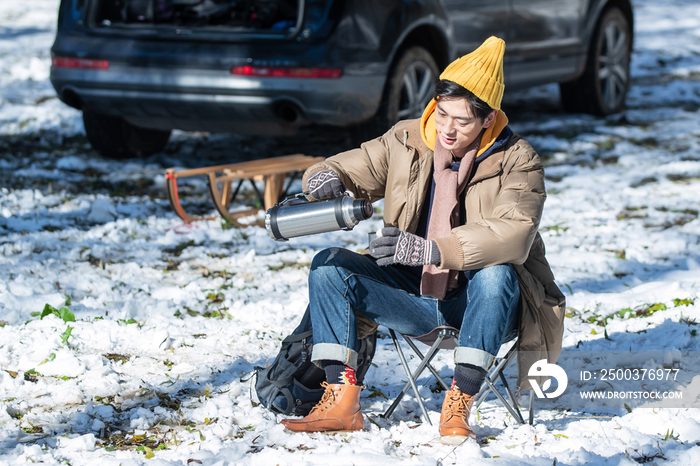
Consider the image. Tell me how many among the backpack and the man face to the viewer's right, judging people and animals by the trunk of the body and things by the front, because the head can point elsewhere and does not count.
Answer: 0

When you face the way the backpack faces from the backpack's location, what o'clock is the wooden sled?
The wooden sled is roughly at 4 o'clock from the backpack.

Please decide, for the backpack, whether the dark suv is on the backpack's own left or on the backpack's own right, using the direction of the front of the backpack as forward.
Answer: on the backpack's own right

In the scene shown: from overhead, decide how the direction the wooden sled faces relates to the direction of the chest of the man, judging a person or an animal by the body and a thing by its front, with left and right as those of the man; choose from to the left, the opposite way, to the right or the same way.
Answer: the same way

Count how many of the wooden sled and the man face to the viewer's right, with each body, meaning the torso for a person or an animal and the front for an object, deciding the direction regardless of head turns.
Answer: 0

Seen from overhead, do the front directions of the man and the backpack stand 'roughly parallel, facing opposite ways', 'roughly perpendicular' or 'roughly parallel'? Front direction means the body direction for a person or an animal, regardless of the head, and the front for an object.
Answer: roughly parallel

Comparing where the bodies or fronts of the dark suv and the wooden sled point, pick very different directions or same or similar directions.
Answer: very different directions

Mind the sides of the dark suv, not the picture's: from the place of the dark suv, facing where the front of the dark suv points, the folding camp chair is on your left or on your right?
on your right

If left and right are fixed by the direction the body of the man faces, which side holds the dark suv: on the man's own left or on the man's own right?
on the man's own right

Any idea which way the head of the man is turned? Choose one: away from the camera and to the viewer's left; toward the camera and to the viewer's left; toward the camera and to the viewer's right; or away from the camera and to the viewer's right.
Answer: toward the camera and to the viewer's left

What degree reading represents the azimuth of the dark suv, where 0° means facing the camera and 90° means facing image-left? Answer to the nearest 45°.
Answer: approximately 225°

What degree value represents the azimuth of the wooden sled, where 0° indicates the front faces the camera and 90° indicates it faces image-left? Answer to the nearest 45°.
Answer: approximately 45°

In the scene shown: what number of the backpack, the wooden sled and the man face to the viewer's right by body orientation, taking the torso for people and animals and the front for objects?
0

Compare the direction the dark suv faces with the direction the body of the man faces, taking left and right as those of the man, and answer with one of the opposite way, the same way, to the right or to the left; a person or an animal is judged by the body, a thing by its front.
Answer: the opposite way

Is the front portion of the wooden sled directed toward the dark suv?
no
